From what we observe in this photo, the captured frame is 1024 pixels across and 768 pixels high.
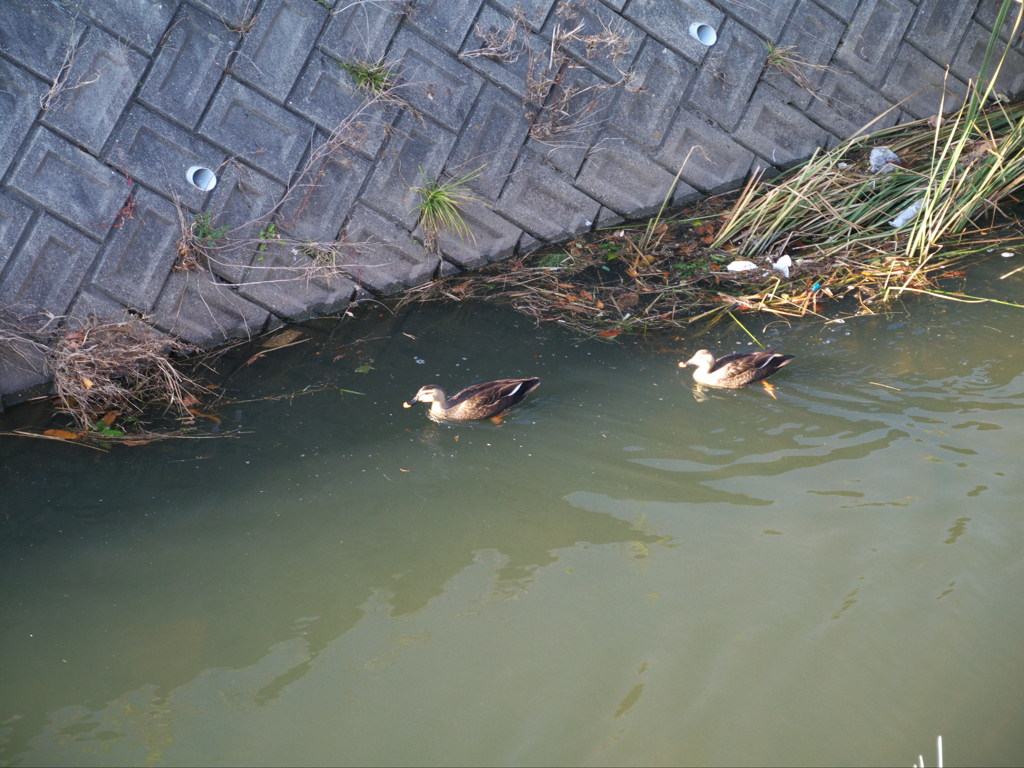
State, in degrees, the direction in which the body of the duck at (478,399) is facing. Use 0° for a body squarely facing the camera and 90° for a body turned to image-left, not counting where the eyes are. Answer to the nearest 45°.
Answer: approximately 90°

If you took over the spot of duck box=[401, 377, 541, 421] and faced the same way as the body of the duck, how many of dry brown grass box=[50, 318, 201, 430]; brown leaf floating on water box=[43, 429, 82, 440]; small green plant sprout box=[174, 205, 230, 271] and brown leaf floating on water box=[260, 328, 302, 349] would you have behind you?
0

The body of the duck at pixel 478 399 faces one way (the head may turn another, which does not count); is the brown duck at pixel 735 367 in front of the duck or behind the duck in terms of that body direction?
behind

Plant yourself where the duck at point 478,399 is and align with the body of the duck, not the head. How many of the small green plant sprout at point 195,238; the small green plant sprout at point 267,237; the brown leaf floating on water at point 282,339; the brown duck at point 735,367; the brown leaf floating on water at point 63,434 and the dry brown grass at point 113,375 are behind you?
1

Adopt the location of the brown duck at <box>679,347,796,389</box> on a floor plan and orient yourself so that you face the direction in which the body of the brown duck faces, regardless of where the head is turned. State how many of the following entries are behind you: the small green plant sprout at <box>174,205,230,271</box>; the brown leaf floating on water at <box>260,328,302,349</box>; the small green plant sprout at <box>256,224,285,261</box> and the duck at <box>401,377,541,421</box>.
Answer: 0

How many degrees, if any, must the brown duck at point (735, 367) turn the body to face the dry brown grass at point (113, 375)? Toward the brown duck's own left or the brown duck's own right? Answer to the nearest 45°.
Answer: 0° — it already faces it

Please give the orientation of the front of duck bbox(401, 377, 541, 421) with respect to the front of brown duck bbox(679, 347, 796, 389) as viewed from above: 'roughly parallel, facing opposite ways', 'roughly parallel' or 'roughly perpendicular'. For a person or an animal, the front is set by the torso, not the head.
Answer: roughly parallel

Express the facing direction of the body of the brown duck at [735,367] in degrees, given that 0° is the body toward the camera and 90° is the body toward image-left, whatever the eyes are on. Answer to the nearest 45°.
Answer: approximately 90°

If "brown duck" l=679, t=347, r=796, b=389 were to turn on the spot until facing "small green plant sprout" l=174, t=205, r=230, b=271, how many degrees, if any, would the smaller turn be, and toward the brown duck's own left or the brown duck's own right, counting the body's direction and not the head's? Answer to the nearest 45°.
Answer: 0° — it already faces it

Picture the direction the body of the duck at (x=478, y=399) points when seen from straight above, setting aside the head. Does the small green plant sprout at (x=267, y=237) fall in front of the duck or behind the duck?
in front

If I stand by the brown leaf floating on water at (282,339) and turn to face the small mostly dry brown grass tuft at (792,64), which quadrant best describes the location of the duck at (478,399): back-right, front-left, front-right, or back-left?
front-right

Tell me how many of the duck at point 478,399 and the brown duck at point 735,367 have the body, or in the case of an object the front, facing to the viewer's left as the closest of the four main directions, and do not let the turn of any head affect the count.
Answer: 2
